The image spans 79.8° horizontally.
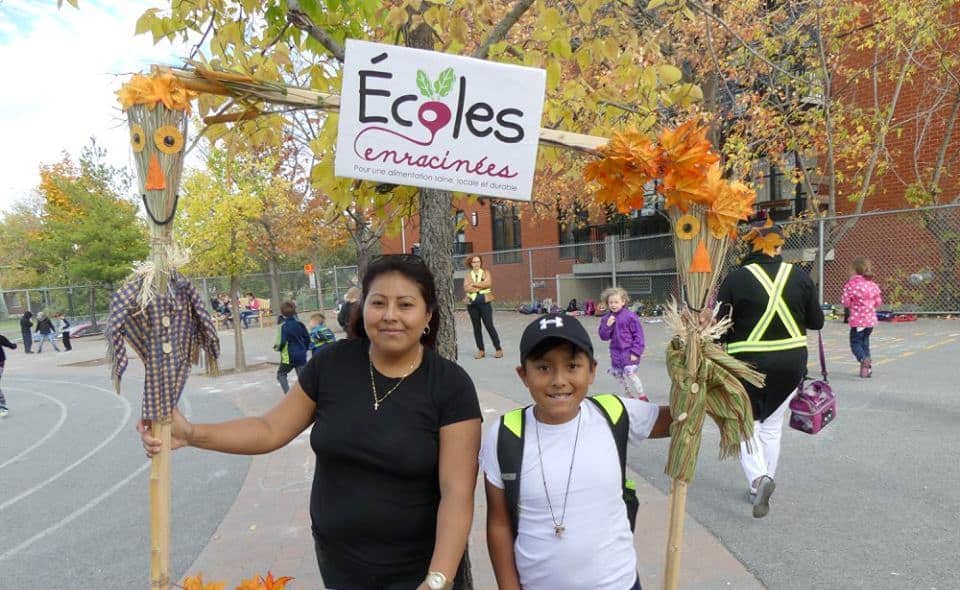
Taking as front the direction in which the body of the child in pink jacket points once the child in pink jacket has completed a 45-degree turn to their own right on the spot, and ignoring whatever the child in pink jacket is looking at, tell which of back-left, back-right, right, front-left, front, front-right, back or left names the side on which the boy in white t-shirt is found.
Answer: back-right

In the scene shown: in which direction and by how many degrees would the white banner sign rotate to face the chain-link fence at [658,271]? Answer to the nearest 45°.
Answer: approximately 135° to its left

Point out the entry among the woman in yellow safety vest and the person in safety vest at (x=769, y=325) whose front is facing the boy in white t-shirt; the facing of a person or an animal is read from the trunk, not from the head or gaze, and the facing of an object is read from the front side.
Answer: the woman in yellow safety vest

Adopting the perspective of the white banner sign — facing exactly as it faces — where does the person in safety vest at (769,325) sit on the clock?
The person in safety vest is roughly at 8 o'clock from the white banner sign.

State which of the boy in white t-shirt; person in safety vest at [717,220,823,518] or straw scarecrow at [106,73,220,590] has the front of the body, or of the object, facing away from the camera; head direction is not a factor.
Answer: the person in safety vest

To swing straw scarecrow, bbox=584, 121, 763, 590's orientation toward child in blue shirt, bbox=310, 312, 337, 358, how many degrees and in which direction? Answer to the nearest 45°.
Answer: approximately 135° to its right

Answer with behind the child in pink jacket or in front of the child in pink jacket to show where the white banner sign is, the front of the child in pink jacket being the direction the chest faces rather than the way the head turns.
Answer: behind

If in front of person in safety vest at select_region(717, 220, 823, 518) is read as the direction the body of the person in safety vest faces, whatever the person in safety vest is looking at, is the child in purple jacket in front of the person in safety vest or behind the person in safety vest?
in front

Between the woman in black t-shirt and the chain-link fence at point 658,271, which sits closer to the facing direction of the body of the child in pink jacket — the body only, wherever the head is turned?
the chain-link fence

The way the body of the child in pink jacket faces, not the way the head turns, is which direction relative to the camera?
away from the camera

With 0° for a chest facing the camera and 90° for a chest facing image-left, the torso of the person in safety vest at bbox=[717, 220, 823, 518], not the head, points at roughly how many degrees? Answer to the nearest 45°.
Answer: approximately 180°

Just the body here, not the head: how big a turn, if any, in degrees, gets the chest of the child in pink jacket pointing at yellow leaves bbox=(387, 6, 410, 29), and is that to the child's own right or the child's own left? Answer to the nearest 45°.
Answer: approximately 180°

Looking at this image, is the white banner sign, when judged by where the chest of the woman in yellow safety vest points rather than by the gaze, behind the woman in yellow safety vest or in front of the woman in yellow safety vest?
in front
